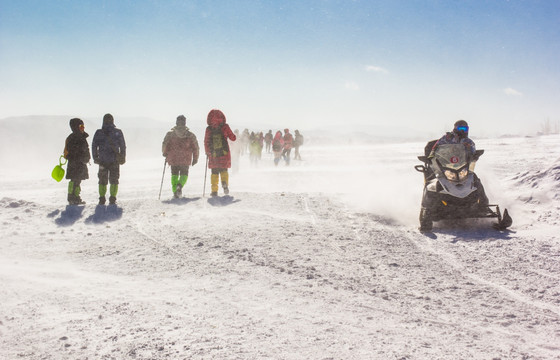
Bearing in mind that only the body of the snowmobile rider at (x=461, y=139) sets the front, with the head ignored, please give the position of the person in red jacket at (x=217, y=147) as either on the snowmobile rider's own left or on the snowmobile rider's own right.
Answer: on the snowmobile rider's own right

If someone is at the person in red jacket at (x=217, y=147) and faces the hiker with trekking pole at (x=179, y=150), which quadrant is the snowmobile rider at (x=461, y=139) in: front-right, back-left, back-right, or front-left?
back-left

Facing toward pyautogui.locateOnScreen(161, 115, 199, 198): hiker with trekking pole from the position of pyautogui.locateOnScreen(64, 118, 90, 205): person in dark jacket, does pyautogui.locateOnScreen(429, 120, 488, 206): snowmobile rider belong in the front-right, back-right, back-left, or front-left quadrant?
front-right

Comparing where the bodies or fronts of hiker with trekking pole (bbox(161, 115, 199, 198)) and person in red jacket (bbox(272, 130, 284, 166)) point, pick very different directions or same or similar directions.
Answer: same or similar directions
